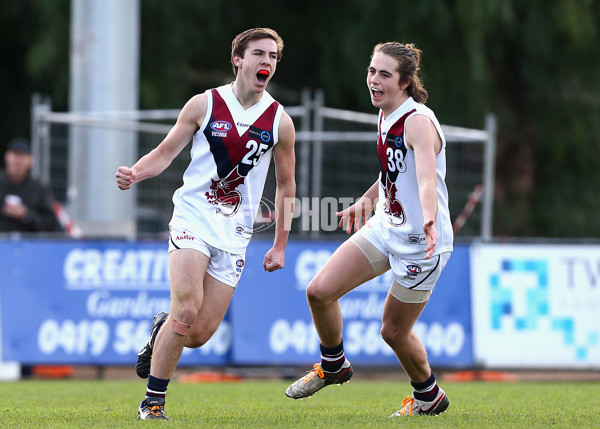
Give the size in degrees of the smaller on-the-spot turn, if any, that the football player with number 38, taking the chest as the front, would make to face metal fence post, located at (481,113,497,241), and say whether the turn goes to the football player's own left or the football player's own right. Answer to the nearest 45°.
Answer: approximately 135° to the football player's own right

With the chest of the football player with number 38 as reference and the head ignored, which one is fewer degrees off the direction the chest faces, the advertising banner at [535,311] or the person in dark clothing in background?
the person in dark clothing in background

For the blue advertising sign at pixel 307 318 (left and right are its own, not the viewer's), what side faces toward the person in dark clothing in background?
right

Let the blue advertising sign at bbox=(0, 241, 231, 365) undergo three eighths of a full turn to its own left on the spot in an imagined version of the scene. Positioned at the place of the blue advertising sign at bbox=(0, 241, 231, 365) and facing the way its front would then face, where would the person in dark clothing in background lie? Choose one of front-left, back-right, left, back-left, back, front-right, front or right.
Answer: left

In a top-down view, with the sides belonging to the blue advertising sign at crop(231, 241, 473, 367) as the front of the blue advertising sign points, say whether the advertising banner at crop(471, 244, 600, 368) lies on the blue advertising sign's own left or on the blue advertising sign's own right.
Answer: on the blue advertising sign's own left

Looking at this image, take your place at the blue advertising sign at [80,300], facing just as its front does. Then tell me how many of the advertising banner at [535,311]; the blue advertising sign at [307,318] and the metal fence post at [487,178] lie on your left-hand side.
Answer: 3

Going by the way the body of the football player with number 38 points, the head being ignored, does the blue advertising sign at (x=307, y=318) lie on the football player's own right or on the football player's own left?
on the football player's own right

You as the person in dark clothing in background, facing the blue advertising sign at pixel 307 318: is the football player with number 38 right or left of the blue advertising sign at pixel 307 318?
right

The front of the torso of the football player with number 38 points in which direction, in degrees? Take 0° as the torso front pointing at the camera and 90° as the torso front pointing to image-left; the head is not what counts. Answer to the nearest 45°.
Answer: approximately 45°

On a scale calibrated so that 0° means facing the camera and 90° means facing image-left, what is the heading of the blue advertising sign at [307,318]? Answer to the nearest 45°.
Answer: approximately 0°

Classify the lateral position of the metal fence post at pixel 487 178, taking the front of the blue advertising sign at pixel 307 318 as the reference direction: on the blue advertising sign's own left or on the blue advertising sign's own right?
on the blue advertising sign's own left
